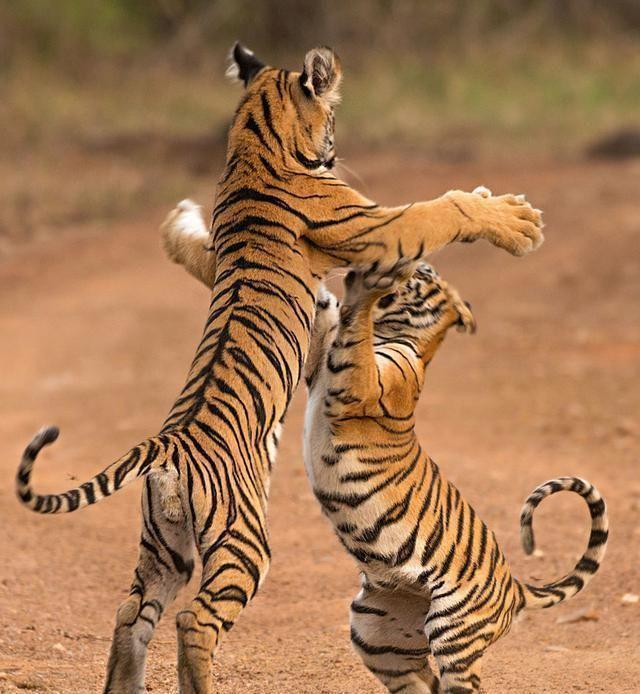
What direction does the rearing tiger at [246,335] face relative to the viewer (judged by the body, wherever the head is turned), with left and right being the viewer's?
facing away from the viewer and to the right of the viewer

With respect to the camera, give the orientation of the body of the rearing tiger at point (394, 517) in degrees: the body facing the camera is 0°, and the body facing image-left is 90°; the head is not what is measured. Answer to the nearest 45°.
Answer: approximately 90°
